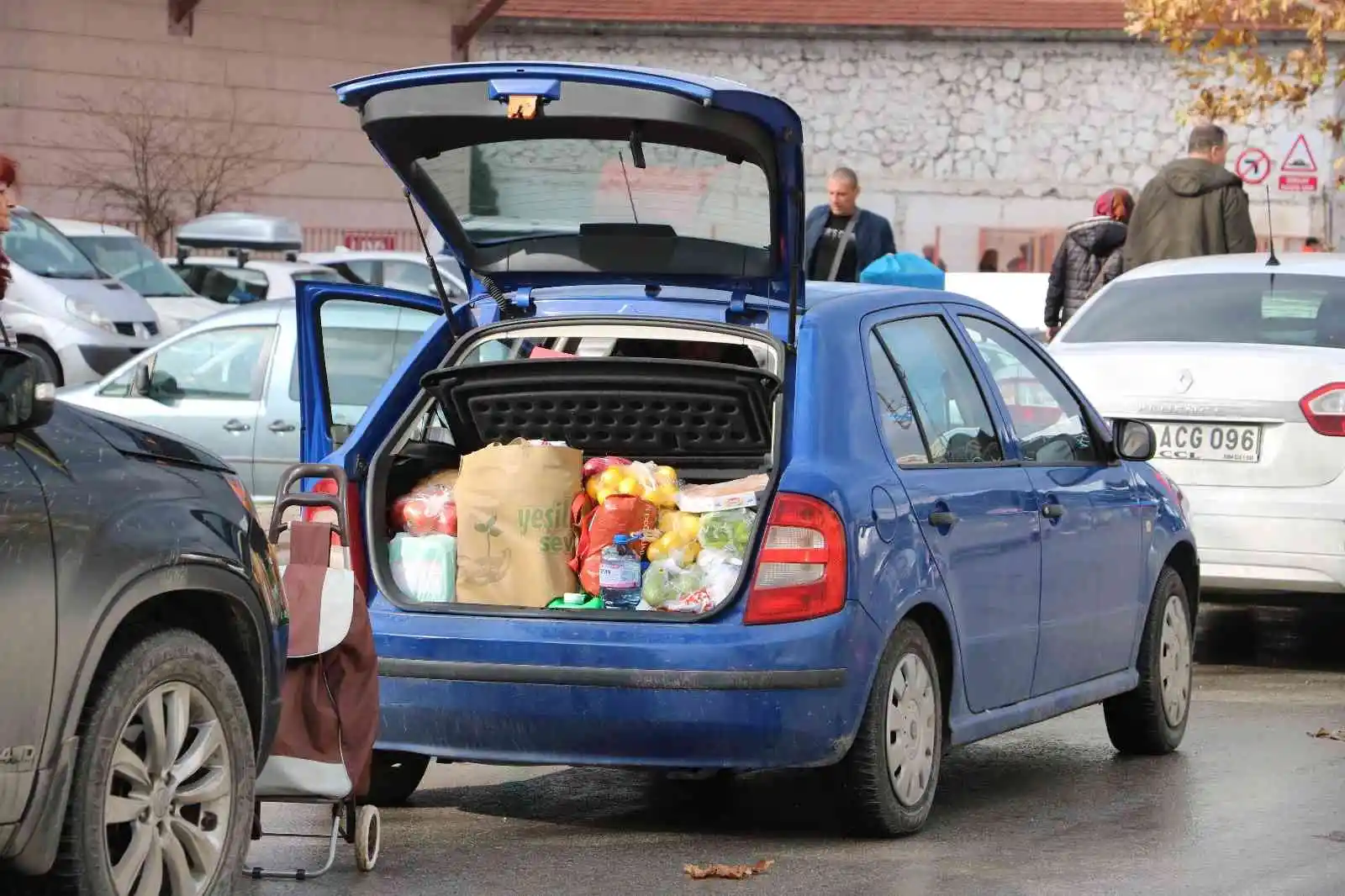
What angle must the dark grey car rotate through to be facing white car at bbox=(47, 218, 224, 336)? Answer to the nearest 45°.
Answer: approximately 45° to its left

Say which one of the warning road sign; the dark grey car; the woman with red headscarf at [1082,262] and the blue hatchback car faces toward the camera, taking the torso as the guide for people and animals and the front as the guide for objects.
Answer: the warning road sign

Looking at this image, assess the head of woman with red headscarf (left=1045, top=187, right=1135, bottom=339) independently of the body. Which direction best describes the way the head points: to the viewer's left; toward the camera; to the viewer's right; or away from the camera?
away from the camera

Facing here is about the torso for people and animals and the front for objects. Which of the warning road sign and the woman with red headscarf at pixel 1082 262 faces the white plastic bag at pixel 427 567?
the warning road sign

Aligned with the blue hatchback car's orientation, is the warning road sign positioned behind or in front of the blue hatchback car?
in front

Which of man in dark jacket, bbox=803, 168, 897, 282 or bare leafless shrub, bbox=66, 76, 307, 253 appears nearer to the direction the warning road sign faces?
the man in dark jacket

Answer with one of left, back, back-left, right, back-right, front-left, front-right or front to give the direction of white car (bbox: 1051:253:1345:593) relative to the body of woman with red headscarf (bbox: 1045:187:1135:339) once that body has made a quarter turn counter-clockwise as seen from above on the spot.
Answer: back-left

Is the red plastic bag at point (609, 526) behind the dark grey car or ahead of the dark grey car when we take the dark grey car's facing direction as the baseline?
ahead

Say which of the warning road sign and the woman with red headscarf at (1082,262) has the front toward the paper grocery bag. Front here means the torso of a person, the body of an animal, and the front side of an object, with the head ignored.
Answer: the warning road sign

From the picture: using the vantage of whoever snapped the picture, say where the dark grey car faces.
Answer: facing away from the viewer and to the right of the viewer

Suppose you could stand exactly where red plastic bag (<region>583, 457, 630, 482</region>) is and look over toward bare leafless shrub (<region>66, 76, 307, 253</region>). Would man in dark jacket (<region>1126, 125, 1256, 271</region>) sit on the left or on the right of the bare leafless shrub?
right

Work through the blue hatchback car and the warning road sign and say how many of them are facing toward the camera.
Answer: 1
